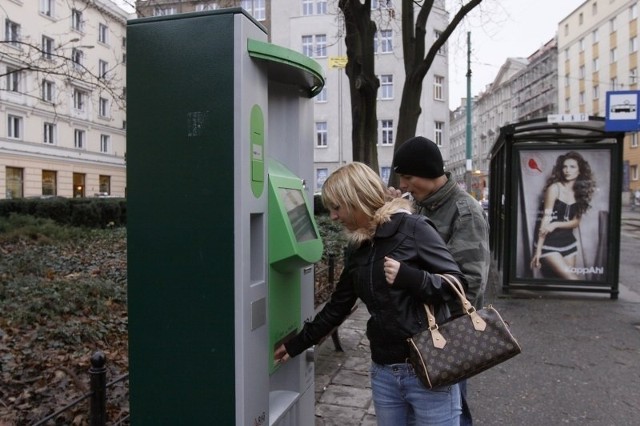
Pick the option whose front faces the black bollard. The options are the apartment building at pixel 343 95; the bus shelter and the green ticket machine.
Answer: the apartment building

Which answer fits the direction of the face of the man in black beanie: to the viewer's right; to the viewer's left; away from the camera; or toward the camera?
to the viewer's left

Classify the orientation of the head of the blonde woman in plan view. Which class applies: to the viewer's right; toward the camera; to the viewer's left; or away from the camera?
to the viewer's left

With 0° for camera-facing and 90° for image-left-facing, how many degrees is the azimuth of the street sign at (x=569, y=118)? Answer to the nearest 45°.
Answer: approximately 0°

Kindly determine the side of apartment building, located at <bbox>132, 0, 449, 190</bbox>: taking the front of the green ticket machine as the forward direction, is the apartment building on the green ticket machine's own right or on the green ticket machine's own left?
on the green ticket machine's own left

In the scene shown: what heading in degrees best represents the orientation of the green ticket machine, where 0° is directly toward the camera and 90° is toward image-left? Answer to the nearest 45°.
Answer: approximately 315°

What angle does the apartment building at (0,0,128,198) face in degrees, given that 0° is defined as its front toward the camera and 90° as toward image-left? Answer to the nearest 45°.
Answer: approximately 315°
